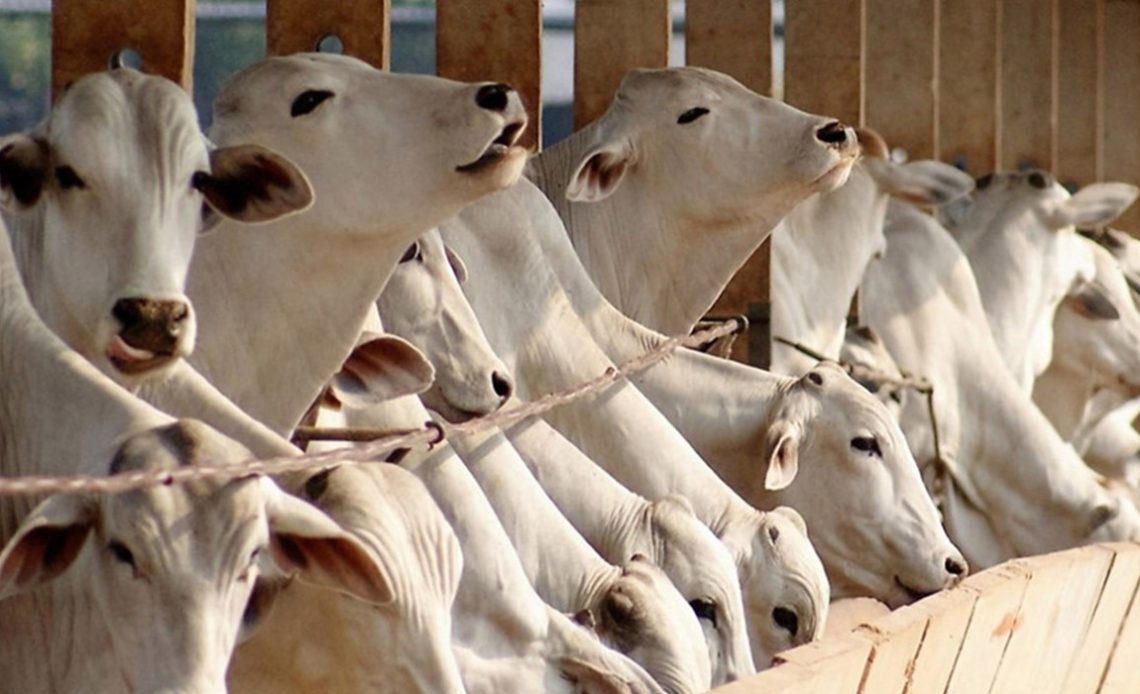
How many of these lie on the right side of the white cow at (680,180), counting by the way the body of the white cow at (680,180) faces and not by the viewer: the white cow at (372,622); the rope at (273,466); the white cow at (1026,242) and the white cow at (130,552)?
3

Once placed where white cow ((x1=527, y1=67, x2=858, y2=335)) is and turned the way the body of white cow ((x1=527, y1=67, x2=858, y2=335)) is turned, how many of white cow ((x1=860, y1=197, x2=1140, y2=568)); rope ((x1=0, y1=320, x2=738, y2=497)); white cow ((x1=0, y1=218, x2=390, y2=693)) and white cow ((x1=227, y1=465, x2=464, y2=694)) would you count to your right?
3

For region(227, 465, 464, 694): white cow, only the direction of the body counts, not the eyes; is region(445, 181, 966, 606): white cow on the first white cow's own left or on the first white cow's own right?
on the first white cow's own left

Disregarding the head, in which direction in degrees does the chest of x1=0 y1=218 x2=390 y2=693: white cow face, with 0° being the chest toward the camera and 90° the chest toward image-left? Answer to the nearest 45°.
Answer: approximately 315°

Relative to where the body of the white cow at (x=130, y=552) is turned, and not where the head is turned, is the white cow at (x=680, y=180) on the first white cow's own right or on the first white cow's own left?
on the first white cow's own left

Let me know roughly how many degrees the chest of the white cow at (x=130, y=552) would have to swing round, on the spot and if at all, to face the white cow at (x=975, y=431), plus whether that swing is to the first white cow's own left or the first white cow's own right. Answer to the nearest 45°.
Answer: approximately 90° to the first white cow's own left

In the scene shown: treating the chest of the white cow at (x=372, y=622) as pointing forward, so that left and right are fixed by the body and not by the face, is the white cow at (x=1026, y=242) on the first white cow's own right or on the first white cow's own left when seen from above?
on the first white cow's own left

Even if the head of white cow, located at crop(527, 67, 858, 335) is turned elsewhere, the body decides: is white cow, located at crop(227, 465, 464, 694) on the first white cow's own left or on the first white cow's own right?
on the first white cow's own right

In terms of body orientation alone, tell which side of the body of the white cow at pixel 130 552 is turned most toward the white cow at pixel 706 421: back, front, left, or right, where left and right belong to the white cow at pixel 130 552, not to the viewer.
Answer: left
